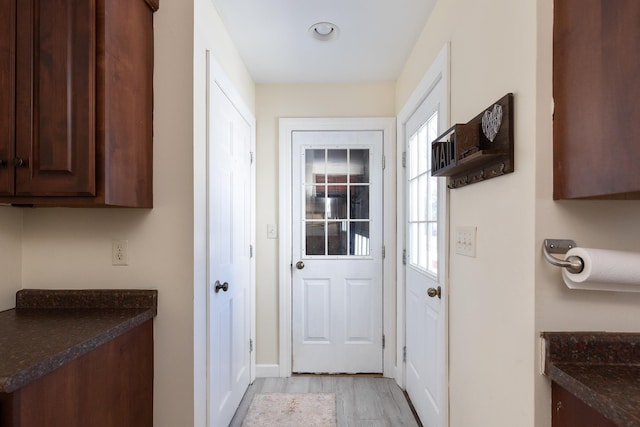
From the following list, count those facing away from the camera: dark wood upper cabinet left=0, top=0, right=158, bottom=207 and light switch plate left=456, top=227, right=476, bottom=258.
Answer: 0

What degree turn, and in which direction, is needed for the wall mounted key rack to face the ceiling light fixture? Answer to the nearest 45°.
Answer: approximately 90° to its right

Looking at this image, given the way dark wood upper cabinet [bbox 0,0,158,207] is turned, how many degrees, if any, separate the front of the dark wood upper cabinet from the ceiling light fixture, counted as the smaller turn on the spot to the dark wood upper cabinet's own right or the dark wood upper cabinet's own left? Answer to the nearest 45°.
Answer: approximately 135° to the dark wood upper cabinet's own left

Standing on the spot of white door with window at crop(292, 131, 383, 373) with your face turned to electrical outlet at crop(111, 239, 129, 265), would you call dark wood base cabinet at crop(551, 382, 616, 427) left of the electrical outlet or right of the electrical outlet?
left

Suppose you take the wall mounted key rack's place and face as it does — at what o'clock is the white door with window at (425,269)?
The white door with window is roughly at 4 o'clock from the wall mounted key rack.

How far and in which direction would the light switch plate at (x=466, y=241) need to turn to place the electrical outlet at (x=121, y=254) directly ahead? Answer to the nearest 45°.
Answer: approximately 45° to its right

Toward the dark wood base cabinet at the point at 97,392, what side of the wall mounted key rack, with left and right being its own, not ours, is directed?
front

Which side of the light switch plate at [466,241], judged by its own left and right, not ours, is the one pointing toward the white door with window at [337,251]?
right

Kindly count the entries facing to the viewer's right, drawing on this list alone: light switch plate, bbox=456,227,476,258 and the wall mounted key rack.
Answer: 0

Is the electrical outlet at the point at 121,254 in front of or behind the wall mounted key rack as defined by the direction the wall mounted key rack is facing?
in front
